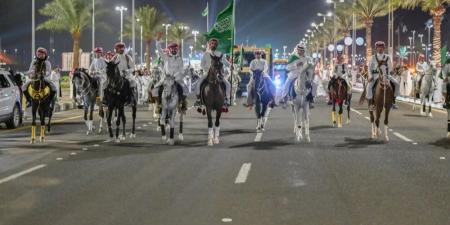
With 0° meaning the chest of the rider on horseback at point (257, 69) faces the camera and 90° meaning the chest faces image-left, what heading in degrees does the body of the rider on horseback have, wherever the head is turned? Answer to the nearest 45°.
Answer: approximately 0°

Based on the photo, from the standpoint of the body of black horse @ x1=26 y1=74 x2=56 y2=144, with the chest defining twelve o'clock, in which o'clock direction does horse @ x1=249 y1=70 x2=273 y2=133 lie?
The horse is roughly at 9 o'clock from the black horse.

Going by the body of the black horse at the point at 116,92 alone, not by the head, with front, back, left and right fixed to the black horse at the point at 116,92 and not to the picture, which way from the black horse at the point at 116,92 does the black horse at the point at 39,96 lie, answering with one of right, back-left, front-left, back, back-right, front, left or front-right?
front-right

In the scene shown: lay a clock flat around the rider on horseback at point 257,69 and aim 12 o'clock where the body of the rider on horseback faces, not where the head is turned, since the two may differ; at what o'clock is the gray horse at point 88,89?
The gray horse is roughly at 3 o'clock from the rider on horseback.

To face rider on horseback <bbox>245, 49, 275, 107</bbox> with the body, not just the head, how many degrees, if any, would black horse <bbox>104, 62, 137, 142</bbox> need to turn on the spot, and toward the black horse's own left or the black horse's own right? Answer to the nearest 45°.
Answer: approximately 135° to the black horse's own left

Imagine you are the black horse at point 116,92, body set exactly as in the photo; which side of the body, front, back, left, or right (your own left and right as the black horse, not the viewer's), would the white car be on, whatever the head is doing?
right

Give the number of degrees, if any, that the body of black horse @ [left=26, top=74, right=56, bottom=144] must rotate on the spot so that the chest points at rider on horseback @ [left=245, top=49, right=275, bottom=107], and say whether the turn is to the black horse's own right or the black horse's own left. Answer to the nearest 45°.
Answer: approximately 90° to the black horse's own left

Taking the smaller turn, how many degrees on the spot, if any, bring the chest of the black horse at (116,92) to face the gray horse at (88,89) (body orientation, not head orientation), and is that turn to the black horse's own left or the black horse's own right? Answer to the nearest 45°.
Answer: approximately 135° to the black horse's own right

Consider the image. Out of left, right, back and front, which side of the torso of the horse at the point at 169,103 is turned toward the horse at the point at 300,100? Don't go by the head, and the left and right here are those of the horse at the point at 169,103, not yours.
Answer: left
